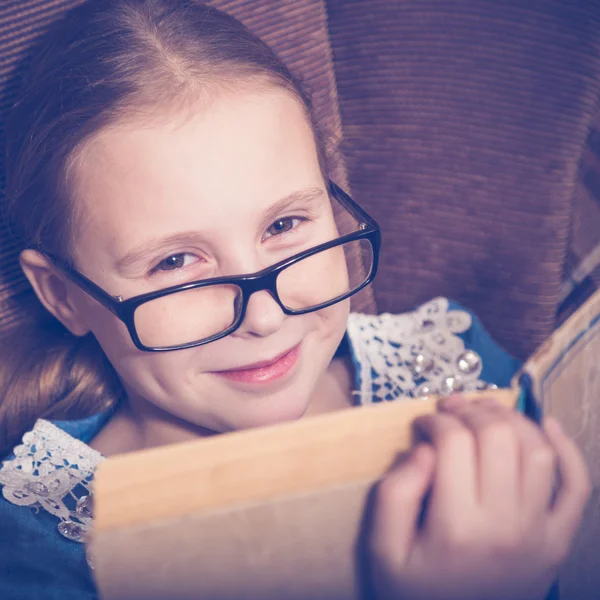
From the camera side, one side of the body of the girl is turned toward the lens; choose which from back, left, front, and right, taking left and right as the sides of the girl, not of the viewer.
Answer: front
